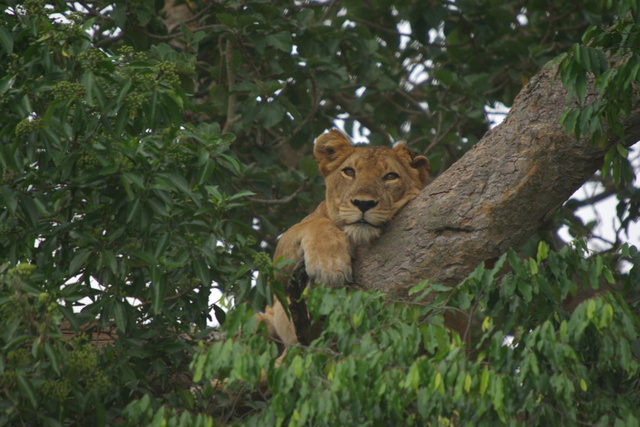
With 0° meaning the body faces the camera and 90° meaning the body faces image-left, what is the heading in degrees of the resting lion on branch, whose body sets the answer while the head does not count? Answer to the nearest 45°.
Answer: approximately 0°
